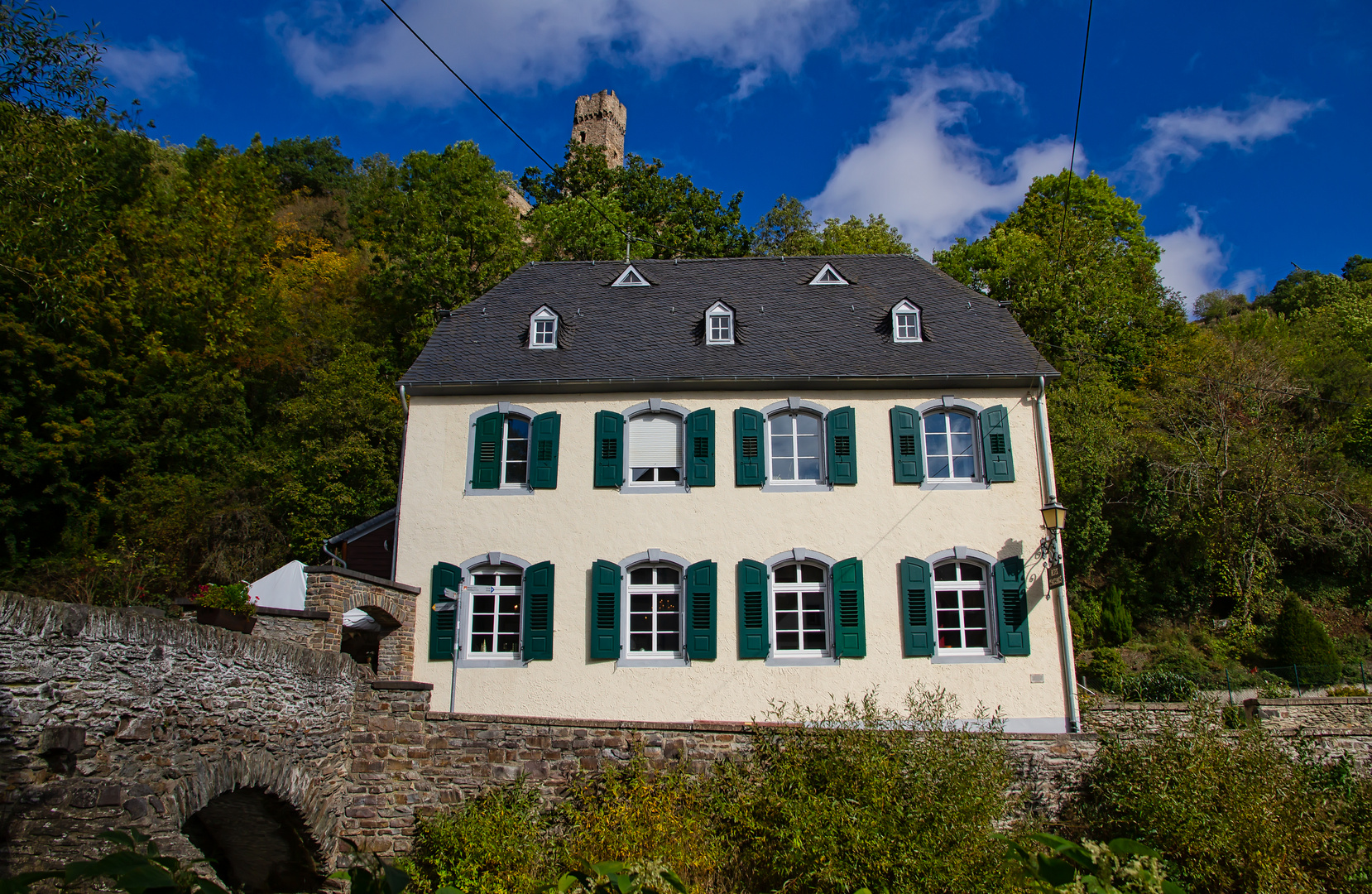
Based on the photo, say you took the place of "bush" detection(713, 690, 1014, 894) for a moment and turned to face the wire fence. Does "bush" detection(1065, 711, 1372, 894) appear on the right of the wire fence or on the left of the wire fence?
right

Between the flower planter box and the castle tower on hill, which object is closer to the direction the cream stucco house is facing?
the flower planter box

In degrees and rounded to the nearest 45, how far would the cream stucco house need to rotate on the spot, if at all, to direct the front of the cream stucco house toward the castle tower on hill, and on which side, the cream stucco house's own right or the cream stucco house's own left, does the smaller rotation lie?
approximately 180°

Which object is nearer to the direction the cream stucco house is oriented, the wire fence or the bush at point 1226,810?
the bush

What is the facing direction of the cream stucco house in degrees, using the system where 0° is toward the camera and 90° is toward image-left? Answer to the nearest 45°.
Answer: approximately 0°

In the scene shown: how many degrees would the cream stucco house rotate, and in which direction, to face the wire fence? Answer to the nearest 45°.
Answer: approximately 90° to its left

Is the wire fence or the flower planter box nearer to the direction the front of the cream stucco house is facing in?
the flower planter box

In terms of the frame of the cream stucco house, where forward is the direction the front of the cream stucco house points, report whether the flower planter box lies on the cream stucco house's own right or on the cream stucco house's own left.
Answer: on the cream stucco house's own right
